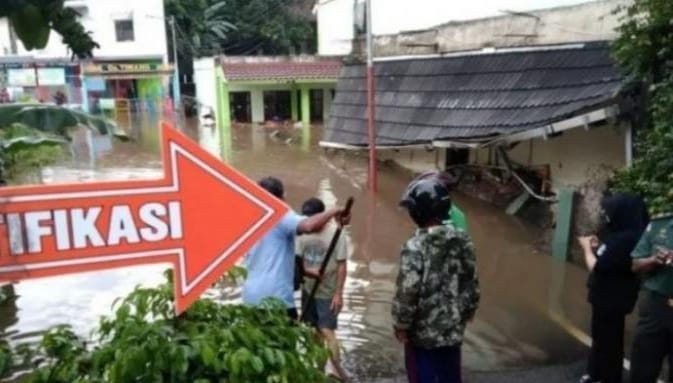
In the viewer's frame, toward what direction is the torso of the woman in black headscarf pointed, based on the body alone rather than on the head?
to the viewer's left

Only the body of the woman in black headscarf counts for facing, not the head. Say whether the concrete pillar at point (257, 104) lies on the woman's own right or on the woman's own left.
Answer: on the woman's own right

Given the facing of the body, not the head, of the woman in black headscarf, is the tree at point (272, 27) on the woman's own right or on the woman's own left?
on the woman's own right

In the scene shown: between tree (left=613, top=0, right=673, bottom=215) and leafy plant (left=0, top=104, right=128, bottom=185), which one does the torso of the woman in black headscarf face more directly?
the leafy plant

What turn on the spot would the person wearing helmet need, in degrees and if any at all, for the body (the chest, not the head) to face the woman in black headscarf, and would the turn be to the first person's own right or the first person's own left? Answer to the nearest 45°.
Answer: approximately 90° to the first person's own right

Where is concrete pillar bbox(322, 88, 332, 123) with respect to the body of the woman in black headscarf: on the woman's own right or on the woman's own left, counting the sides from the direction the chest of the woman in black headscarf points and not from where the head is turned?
on the woman's own right

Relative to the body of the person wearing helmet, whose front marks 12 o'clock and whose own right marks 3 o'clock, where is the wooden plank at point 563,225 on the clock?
The wooden plank is roughly at 2 o'clock from the person wearing helmet.

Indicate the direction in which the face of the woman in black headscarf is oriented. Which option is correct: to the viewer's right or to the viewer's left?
to the viewer's left

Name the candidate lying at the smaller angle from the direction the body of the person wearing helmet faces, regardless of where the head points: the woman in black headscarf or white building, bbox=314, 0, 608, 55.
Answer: the white building

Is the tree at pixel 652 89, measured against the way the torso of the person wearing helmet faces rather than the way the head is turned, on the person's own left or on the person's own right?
on the person's own right

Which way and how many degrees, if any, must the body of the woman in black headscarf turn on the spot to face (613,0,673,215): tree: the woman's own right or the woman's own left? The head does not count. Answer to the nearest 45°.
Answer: approximately 90° to the woman's own right

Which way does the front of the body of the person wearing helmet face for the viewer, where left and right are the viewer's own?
facing away from the viewer and to the left of the viewer

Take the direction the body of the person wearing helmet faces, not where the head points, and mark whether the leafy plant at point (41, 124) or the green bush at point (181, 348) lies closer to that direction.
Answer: the leafy plant
